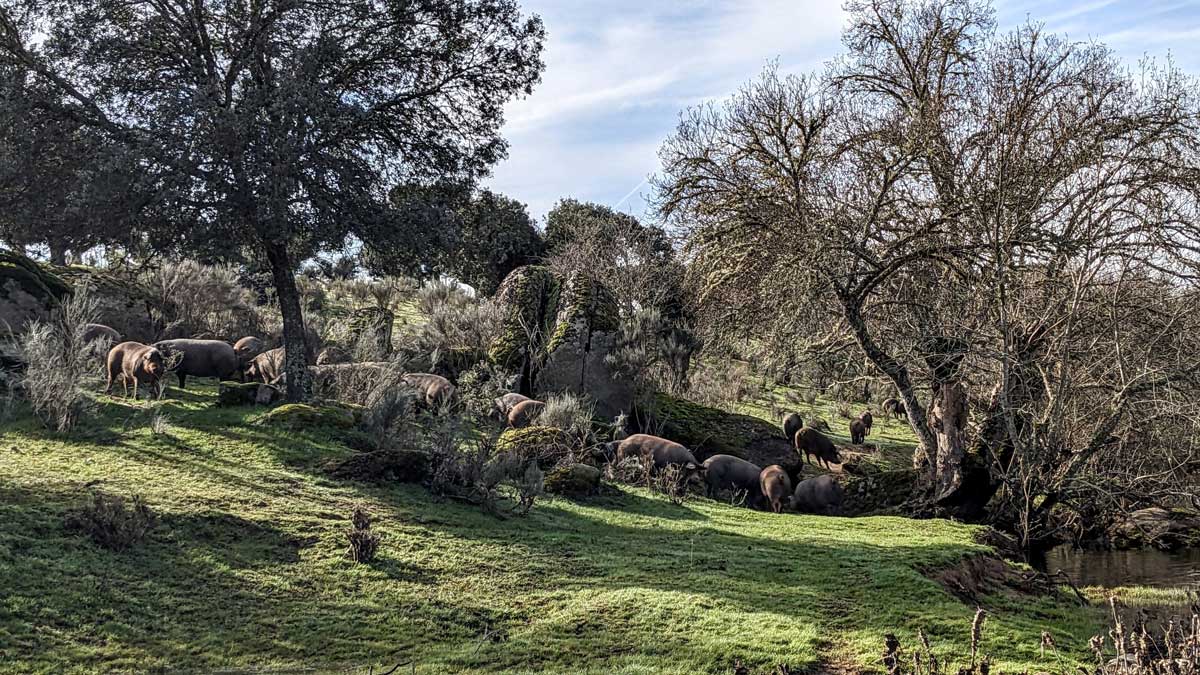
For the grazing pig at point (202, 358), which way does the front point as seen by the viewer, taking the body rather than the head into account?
to the viewer's left

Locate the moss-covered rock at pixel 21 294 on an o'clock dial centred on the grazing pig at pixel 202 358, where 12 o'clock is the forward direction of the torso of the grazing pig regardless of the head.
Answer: The moss-covered rock is roughly at 1 o'clock from the grazing pig.

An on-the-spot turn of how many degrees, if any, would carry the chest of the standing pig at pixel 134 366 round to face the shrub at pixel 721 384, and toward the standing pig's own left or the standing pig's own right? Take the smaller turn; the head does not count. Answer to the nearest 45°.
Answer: approximately 90° to the standing pig's own left

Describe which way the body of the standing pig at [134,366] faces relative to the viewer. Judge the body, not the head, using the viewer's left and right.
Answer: facing the viewer and to the right of the viewer

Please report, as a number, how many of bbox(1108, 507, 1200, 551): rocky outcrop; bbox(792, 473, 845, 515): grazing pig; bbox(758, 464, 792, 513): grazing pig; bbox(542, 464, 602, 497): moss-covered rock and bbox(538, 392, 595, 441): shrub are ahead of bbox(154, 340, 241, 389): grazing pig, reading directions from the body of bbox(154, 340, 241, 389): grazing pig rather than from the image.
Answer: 0

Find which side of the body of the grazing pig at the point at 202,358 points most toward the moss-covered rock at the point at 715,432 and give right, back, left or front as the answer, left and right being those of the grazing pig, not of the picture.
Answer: back

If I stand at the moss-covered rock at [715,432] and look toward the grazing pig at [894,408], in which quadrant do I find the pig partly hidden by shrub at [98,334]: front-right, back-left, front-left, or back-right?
back-left

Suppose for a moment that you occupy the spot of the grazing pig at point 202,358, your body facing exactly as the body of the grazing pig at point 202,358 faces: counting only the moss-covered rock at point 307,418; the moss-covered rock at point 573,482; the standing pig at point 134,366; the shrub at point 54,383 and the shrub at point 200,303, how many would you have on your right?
1

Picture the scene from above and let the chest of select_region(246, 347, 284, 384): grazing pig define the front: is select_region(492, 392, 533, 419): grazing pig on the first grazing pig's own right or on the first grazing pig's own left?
on the first grazing pig's own left

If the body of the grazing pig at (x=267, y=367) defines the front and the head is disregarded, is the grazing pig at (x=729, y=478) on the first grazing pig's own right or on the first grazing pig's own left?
on the first grazing pig's own left
